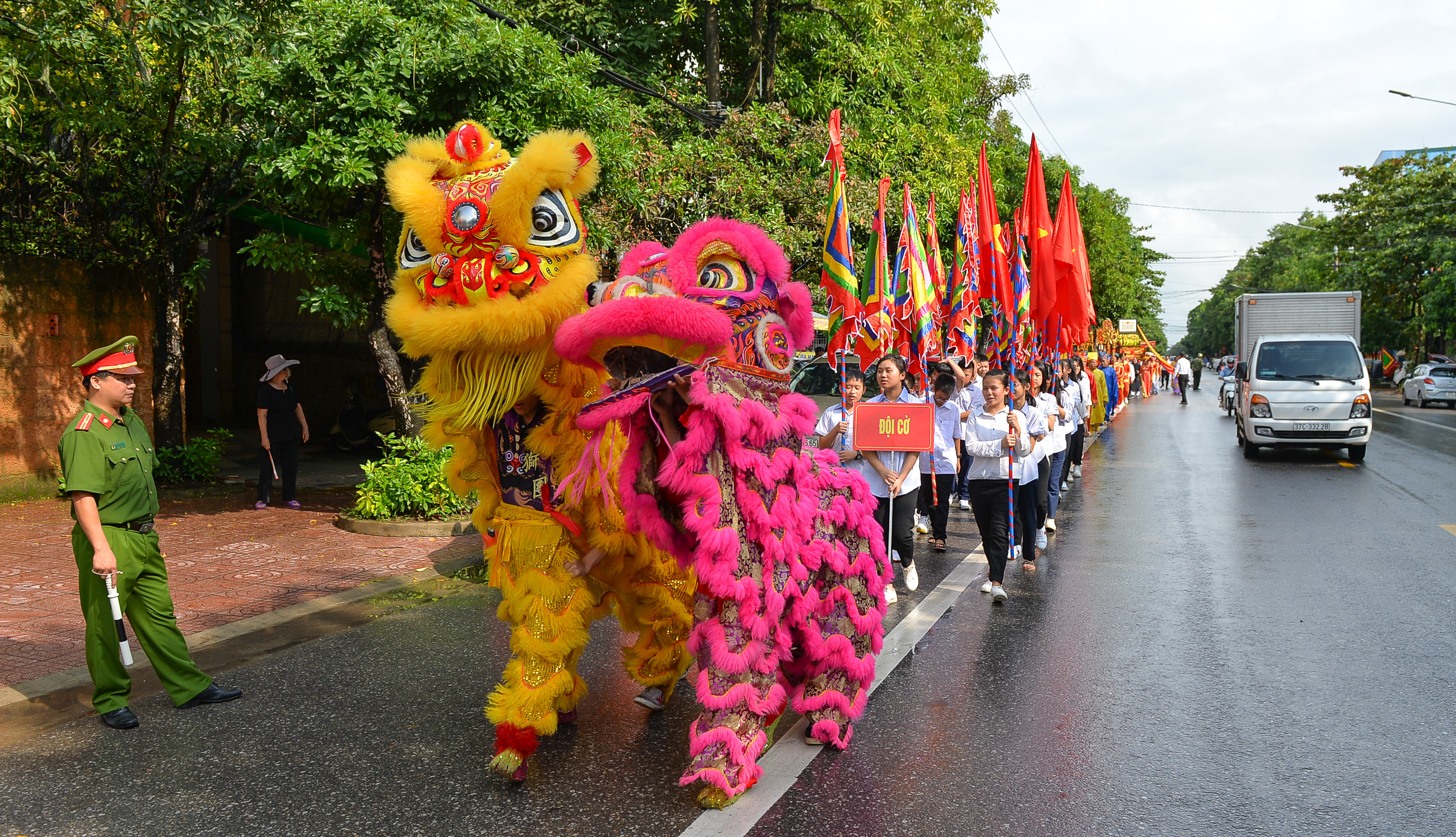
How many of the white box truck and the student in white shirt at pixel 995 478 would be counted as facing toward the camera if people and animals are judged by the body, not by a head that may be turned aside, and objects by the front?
2

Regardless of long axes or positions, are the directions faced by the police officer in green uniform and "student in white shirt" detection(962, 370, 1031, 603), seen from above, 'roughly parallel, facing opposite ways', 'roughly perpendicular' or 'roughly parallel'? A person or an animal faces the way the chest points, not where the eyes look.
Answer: roughly perpendicular

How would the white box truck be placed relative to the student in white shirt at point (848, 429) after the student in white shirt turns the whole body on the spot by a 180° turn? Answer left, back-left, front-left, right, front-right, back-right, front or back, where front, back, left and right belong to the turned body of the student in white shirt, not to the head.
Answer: front-right

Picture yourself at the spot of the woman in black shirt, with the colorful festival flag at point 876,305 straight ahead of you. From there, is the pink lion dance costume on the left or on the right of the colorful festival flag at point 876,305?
right

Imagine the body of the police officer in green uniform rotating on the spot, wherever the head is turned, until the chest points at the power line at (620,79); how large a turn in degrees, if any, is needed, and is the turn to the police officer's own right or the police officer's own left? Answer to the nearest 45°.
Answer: approximately 90° to the police officer's own left

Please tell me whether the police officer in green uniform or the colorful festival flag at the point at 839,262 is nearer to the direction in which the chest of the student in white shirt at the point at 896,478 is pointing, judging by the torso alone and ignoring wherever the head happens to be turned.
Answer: the police officer in green uniform

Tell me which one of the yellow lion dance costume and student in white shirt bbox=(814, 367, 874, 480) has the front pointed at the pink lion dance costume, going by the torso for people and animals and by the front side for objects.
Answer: the student in white shirt

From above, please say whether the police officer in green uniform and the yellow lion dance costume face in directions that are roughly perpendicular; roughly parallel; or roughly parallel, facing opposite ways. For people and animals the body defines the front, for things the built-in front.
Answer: roughly perpendicular
